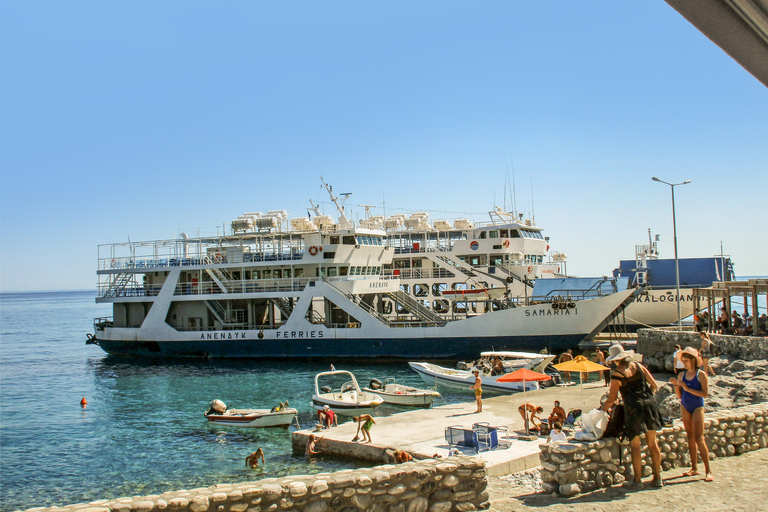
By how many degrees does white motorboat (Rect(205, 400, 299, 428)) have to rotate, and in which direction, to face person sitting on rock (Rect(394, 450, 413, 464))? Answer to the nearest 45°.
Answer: approximately 90° to its right

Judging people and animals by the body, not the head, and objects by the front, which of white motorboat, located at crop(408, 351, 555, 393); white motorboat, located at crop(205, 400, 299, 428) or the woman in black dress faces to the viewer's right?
white motorboat, located at crop(205, 400, 299, 428)

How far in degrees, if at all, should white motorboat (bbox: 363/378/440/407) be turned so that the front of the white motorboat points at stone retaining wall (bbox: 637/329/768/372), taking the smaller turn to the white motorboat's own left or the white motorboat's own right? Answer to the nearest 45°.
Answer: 0° — it already faces it

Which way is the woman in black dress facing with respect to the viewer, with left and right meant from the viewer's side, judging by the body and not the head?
facing away from the viewer and to the left of the viewer

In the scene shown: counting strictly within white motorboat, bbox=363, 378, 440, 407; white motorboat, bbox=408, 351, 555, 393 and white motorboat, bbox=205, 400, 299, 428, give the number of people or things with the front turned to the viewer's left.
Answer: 1

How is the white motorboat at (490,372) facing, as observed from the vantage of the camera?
facing to the left of the viewer

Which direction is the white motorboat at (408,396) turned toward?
to the viewer's right

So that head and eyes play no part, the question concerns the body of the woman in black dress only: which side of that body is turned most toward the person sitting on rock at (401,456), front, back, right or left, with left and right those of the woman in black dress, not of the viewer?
front

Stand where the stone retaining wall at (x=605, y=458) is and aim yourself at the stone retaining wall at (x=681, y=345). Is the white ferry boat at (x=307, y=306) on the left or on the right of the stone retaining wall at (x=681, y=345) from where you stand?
left

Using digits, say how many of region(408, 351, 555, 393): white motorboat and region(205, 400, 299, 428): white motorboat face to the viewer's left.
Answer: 1

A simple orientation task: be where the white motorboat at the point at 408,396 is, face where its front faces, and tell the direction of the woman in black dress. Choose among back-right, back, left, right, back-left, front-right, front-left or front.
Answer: right

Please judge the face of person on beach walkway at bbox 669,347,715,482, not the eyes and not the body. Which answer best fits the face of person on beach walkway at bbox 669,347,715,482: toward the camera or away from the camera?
toward the camera

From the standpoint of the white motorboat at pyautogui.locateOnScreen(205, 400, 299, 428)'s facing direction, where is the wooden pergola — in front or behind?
in front

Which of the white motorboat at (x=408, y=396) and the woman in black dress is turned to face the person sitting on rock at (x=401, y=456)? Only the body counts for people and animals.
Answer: the woman in black dress

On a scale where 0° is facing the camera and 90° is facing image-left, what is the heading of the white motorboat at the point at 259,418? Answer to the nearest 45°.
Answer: approximately 270°

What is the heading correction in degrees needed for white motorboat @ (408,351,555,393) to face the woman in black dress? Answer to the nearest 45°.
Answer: approximately 90° to its left
